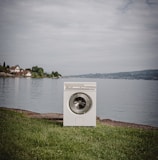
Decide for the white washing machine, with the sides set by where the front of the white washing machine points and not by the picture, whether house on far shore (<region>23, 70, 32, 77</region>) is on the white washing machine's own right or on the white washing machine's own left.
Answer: on the white washing machine's own right

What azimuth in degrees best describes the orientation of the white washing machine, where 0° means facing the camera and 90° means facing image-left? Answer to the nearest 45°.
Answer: approximately 0°

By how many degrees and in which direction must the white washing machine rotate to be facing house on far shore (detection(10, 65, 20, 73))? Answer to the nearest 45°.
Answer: approximately 135° to its right

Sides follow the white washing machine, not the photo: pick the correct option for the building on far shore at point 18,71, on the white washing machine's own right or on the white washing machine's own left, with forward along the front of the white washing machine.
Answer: on the white washing machine's own right
